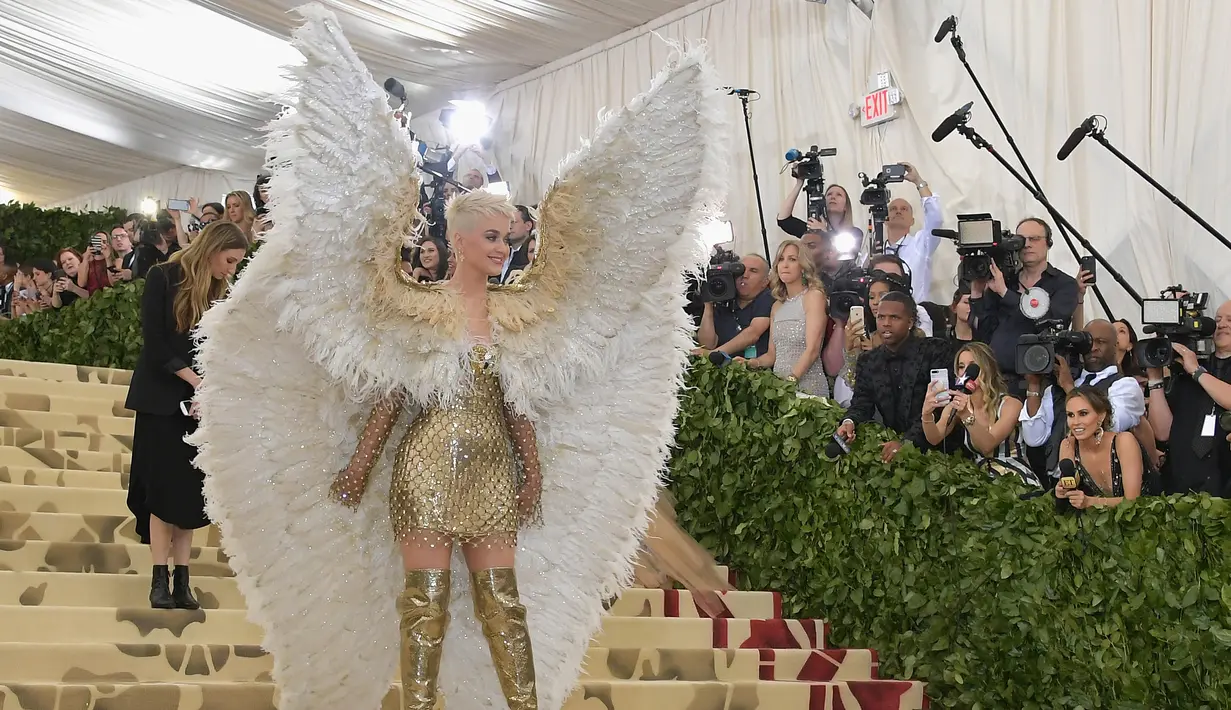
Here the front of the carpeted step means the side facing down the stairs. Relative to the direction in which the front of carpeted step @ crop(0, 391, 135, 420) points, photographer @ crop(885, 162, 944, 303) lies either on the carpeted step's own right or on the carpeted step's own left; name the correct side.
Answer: on the carpeted step's own left

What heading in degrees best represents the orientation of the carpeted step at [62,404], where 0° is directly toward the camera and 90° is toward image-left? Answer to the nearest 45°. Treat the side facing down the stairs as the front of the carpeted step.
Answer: approximately 0°

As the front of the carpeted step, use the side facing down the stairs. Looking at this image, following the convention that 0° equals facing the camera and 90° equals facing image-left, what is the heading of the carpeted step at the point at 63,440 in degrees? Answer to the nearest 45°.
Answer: approximately 0°

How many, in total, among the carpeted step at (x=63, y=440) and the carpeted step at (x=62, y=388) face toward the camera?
2

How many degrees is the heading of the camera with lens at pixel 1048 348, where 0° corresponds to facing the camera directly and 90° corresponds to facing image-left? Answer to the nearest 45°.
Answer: approximately 45°

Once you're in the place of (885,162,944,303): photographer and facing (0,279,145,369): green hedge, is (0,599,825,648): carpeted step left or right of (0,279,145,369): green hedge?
left
